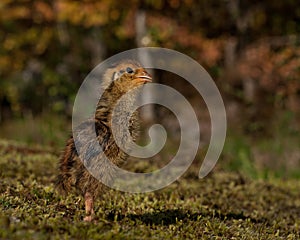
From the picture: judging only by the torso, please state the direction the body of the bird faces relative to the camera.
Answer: to the viewer's right
